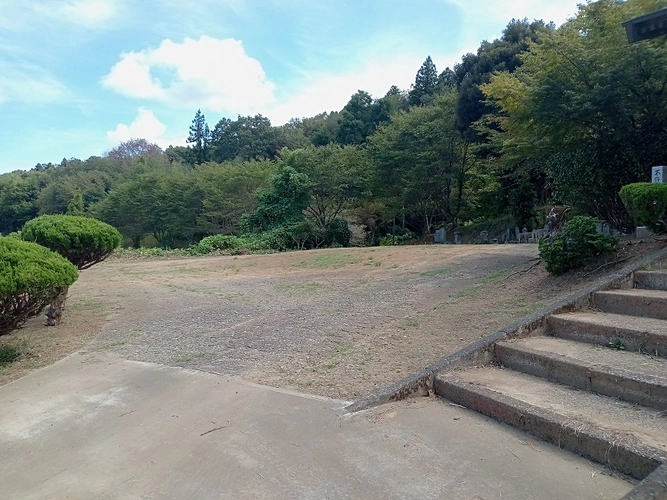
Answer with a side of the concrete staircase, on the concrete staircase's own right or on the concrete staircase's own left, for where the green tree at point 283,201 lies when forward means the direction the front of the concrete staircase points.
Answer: on the concrete staircase's own right

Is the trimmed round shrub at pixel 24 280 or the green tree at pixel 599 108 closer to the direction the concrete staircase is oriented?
the trimmed round shrub

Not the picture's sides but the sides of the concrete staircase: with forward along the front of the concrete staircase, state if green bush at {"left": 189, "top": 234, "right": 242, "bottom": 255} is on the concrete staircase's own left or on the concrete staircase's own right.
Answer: on the concrete staircase's own right

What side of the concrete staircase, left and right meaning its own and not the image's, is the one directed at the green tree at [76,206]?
right

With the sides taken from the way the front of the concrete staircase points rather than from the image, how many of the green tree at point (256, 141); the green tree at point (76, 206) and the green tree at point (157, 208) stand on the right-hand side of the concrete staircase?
3

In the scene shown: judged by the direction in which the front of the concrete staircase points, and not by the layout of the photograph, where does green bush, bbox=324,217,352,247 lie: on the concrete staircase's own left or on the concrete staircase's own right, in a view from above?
on the concrete staircase's own right

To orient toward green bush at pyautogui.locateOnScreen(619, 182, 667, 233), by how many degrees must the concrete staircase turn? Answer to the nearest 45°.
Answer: approximately 135° to its right

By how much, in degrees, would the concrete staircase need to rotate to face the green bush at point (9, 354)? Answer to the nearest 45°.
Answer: approximately 45° to its right

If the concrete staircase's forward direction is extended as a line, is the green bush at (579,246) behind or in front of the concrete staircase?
behind

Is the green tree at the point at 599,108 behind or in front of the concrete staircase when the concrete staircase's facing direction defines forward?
behind

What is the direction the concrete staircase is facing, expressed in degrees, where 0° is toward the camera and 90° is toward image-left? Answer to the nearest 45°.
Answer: approximately 45°

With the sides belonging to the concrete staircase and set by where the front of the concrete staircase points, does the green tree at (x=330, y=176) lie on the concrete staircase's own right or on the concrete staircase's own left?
on the concrete staircase's own right
